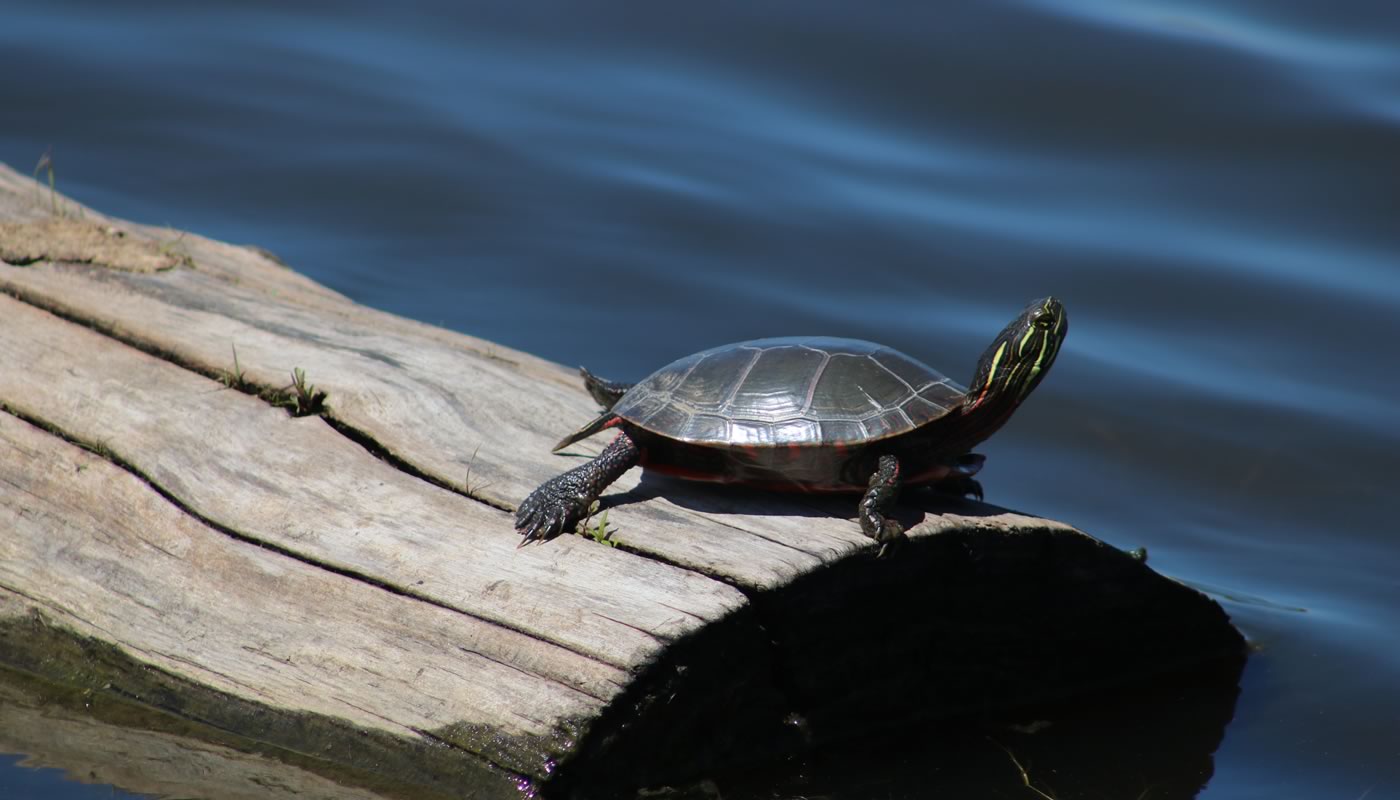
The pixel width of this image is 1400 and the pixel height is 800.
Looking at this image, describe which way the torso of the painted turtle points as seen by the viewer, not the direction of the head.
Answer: to the viewer's right

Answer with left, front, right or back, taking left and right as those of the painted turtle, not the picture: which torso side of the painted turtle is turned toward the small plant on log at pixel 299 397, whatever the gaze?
back
